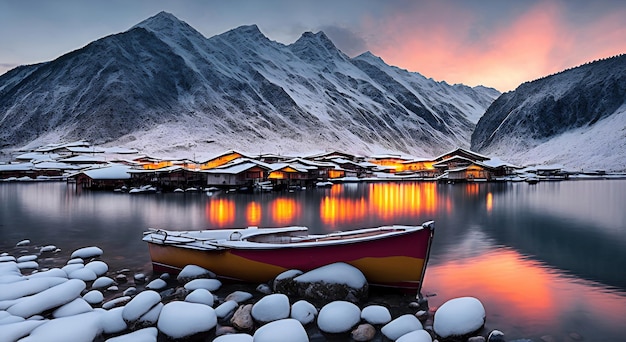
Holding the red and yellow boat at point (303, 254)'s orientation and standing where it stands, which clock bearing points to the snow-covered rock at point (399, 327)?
The snow-covered rock is roughly at 2 o'clock from the red and yellow boat.

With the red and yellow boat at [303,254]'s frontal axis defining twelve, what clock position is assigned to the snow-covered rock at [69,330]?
The snow-covered rock is roughly at 5 o'clock from the red and yellow boat.

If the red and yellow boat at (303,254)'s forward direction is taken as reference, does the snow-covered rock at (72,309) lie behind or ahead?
behind

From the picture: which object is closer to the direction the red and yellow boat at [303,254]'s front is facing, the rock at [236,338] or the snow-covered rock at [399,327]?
the snow-covered rock

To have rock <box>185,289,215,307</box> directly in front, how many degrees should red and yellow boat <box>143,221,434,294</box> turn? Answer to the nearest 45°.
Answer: approximately 180°

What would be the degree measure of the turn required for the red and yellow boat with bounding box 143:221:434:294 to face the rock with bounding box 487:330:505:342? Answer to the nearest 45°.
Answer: approximately 45° to its right

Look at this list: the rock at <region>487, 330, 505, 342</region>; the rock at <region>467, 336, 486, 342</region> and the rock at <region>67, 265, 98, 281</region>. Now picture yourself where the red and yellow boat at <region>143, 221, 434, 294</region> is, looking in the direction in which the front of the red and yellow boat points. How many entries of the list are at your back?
1

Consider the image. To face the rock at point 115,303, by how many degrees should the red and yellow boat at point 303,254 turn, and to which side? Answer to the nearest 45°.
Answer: approximately 180°

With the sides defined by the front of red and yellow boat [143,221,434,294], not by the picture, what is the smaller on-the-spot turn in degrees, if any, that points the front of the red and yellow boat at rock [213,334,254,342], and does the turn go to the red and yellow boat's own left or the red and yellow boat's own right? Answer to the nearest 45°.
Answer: approximately 135° to the red and yellow boat's own right

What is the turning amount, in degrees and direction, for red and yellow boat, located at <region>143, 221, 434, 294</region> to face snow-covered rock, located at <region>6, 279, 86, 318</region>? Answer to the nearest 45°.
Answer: approximately 180°

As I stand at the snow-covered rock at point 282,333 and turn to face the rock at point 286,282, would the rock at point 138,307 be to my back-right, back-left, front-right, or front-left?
front-left

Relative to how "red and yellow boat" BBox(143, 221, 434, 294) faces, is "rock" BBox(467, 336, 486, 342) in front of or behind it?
in front

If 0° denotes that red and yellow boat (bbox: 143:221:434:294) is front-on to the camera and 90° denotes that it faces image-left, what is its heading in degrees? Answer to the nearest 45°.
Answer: approximately 270°

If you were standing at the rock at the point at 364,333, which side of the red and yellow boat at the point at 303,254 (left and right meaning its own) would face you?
right

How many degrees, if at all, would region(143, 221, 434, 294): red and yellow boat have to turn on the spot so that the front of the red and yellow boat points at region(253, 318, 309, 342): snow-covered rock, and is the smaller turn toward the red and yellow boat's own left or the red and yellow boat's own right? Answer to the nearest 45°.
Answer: approximately 90° to the red and yellow boat's own right

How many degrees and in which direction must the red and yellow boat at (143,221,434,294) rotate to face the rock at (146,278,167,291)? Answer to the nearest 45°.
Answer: approximately 180°
